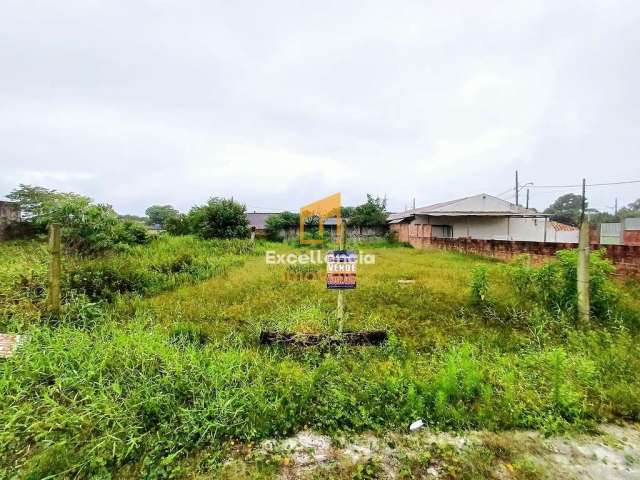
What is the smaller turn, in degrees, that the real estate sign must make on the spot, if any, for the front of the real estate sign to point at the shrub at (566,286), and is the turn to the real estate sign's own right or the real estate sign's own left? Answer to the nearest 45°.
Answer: approximately 90° to the real estate sign's own left

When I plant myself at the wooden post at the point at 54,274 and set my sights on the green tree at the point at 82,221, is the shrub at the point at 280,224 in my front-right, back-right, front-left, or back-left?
front-right

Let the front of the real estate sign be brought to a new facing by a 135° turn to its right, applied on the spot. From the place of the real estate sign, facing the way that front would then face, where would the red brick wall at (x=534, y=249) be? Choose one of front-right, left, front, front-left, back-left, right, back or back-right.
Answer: right

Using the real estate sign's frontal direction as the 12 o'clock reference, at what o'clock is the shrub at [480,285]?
The shrub is roughly at 8 o'clock from the real estate sign.

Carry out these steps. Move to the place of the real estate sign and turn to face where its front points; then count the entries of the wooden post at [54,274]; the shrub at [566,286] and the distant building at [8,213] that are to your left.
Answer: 1

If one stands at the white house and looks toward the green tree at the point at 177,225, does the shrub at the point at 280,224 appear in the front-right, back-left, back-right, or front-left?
front-right

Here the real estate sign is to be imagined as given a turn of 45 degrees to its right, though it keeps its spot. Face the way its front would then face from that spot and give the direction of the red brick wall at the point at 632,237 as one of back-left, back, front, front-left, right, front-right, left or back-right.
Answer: back

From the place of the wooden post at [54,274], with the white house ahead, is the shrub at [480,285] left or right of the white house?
right

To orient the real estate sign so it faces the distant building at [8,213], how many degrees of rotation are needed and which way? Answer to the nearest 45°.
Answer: approximately 135° to its right

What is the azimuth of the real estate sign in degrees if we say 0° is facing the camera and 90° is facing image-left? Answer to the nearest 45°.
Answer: approximately 0°

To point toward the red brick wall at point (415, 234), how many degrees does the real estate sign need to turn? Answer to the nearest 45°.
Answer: approximately 180°

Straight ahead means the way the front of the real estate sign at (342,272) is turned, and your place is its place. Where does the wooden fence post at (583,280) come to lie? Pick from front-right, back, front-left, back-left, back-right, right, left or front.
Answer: left

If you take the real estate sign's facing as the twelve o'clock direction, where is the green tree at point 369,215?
The green tree is roughly at 6 o'clock from the real estate sign.

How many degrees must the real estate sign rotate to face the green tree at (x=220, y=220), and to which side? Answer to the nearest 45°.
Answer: approximately 135° to its right
